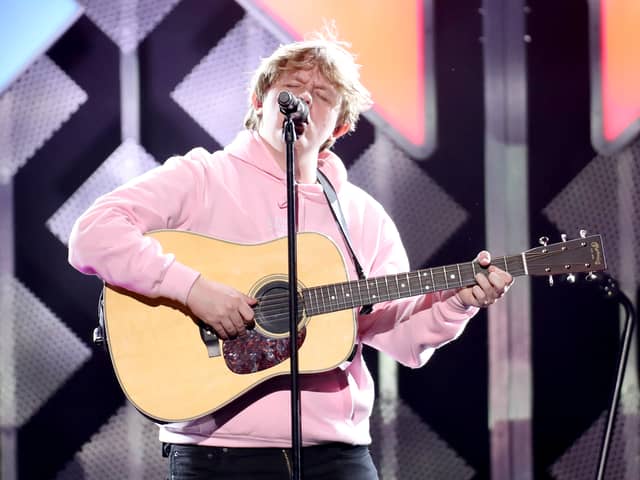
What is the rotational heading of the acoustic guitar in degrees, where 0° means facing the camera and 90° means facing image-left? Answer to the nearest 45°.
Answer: approximately 0°

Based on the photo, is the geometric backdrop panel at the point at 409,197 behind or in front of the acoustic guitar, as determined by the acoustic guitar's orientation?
behind

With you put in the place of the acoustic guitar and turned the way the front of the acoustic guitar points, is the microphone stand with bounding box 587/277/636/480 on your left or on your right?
on your left

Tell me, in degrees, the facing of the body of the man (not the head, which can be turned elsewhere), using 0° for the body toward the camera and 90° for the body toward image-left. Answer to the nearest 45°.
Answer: approximately 0°

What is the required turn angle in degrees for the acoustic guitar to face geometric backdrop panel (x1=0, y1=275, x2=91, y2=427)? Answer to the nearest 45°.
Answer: approximately 135° to its right

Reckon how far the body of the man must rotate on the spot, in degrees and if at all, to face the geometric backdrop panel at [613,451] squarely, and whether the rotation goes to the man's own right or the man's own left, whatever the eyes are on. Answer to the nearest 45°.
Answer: approximately 135° to the man's own left
